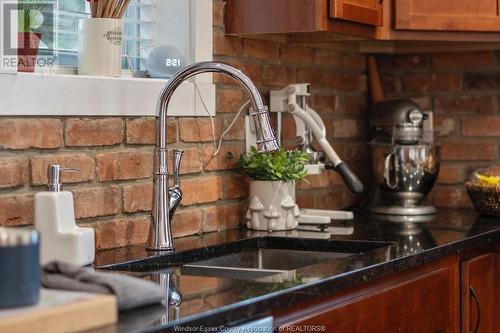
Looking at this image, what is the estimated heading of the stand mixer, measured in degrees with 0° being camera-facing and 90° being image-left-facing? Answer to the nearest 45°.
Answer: approximately 315°

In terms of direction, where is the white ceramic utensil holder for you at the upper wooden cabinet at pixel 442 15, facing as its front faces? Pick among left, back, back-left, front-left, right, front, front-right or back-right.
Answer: front-right

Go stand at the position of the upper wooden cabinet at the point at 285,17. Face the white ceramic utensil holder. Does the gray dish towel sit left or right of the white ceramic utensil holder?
left

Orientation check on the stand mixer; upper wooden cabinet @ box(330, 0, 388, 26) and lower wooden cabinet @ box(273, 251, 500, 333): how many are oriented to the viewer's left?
0

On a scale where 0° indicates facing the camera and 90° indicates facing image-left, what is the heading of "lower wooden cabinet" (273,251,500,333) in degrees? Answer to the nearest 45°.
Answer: approximately 315°

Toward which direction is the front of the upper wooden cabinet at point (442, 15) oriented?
toward the camera

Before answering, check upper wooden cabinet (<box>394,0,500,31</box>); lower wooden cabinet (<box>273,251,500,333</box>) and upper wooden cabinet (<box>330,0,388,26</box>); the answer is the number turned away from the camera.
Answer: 0

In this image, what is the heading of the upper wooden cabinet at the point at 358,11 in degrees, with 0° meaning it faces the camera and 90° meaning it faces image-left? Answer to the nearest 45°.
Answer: approximately 315°

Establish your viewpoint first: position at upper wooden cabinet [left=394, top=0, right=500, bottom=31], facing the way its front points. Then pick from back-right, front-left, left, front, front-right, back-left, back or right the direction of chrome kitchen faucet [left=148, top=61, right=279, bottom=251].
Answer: front-right

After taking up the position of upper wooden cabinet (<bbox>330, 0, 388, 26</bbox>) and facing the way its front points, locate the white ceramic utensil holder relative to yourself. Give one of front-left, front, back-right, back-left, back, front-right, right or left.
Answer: right

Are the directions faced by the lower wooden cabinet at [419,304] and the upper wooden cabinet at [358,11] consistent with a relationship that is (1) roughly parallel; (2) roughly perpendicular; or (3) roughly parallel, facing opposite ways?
roughly parallel

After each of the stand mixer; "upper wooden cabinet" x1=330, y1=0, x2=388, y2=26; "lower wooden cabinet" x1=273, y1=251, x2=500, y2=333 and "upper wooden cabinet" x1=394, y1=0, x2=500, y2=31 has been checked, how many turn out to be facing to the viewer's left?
0
